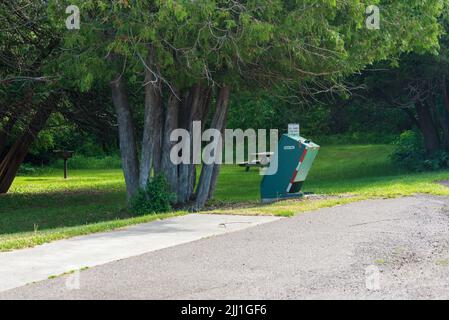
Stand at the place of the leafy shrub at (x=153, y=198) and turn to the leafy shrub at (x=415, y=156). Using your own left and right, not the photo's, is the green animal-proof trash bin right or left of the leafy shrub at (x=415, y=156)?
right

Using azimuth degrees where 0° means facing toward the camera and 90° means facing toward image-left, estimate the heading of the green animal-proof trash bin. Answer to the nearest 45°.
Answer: approximately 315°

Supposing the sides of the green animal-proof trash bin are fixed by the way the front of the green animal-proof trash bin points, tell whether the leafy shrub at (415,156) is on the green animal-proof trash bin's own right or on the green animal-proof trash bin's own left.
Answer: on the green animal-proof trash bin's own left

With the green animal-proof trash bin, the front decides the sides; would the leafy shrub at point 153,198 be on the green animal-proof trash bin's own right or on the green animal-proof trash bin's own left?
on the green animal-proof trash bin's own right
